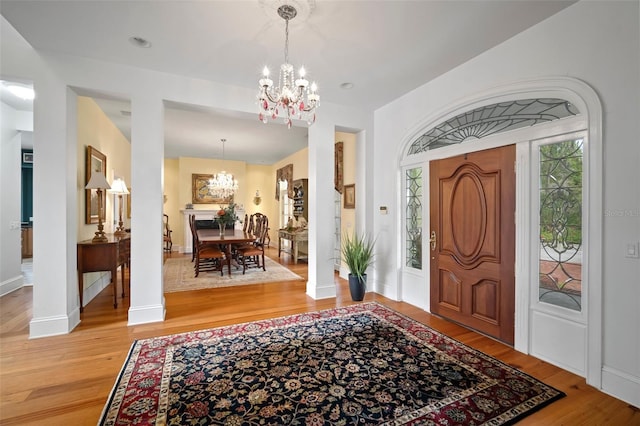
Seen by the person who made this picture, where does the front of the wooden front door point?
facing the viewer and to the left of the viewer

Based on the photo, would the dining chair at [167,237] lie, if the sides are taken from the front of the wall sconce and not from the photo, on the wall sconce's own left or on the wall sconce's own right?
on the wall sconce's own right

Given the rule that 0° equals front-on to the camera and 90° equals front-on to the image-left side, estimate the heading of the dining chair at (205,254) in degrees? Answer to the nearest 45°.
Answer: approximately 270°

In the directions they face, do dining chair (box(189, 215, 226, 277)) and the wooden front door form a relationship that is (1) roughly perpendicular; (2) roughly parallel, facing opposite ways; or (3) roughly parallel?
roughly parallel, facing opposite ways

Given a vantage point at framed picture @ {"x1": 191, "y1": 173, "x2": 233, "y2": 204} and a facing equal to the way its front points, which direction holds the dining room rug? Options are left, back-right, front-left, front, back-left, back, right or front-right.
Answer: front

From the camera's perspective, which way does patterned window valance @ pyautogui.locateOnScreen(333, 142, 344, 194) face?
to the viewer's left

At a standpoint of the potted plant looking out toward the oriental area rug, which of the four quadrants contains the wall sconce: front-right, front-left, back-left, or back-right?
back-right

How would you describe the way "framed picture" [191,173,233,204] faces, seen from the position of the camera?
facing the viewer

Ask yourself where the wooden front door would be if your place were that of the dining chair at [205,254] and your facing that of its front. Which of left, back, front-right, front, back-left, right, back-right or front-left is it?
front-right

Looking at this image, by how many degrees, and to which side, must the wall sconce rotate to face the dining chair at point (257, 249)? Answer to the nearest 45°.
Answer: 0° — it already faces it

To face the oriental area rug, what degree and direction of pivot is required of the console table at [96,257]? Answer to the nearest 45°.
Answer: approximately 45° to its right

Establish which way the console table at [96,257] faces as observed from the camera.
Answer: facing to the right of the viewer

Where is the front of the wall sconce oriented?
toward the camera

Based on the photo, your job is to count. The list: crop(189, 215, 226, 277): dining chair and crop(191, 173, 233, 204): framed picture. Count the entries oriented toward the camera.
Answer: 1
